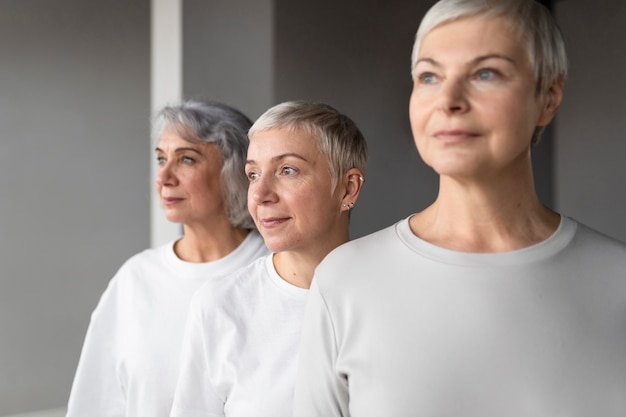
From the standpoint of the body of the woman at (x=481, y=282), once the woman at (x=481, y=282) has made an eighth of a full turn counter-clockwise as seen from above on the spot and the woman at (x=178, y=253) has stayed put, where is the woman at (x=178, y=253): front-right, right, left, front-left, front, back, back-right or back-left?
back

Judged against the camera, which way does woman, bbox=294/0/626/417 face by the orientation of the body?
toward the camera

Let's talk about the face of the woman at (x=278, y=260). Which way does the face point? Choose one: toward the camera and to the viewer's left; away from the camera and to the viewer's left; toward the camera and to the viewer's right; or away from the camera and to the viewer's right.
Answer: toward the camera and to the viewer's left

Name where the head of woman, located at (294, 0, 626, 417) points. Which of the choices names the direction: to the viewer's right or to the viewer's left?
to the viewer's left

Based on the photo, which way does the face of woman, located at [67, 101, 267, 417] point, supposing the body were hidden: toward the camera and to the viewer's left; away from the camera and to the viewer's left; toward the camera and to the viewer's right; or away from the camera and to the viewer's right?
toward the camera and to the viewer's left

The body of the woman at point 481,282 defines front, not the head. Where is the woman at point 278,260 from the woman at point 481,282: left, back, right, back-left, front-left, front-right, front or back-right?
back-right
